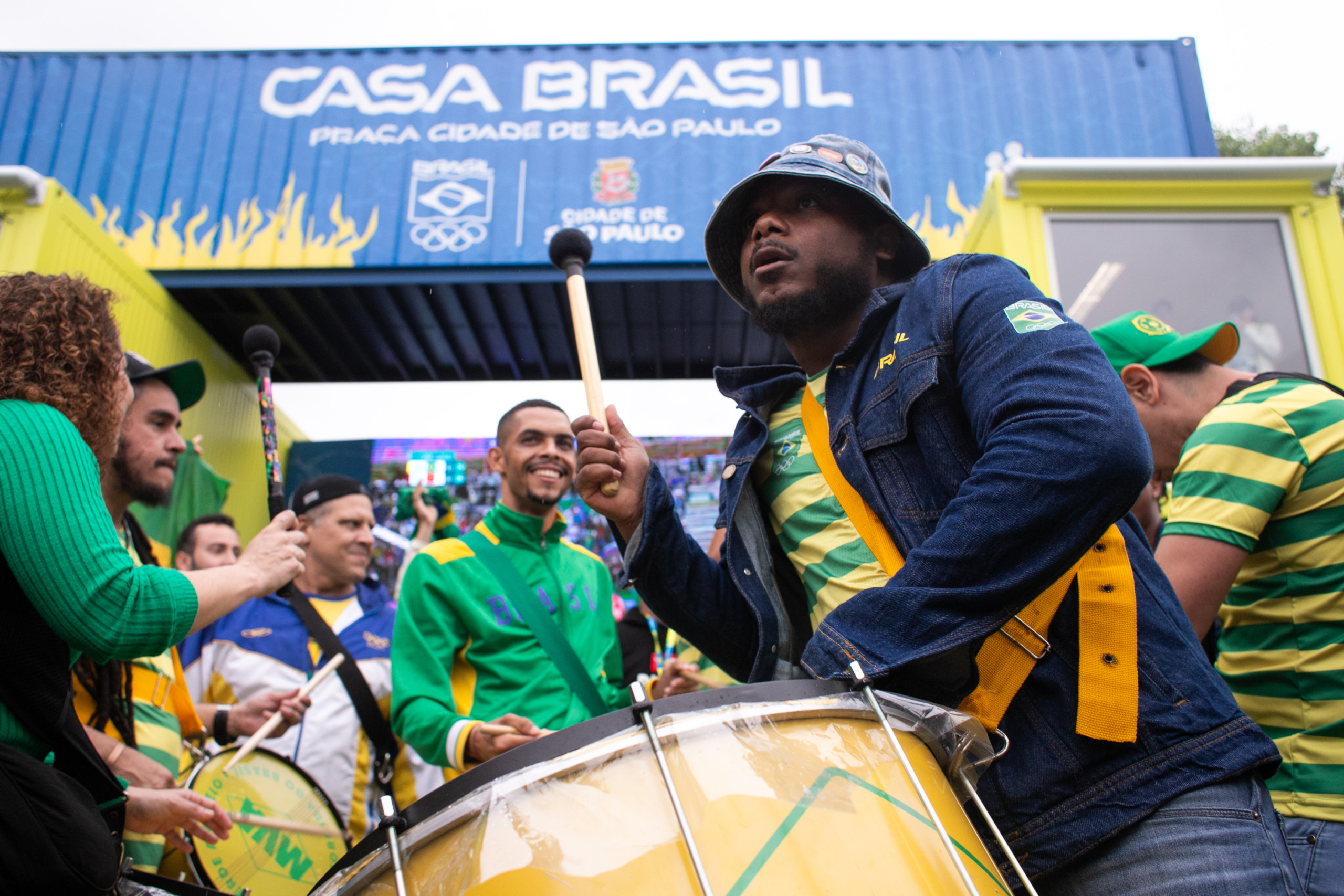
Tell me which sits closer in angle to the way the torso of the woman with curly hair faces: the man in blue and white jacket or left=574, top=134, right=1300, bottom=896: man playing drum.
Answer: the man in blue and white jacket

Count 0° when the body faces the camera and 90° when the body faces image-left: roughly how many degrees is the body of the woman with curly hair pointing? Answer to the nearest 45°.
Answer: approximately 225°

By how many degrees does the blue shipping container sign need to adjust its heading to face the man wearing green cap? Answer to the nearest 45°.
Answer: approximately 45° to its left

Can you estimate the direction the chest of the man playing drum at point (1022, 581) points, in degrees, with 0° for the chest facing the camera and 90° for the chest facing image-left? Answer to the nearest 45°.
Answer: approximately 45°

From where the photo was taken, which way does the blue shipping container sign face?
toward the camera

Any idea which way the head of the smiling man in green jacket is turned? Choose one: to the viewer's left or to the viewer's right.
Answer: to the viewer's right

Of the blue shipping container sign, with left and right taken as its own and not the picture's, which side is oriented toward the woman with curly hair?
front

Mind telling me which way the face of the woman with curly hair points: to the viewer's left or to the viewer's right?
to the viewer's right

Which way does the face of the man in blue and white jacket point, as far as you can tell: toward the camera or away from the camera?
toward the camera

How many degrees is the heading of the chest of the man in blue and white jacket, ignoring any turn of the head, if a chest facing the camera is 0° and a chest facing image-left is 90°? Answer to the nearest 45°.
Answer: approximately 315°

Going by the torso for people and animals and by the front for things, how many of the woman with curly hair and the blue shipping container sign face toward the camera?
1
